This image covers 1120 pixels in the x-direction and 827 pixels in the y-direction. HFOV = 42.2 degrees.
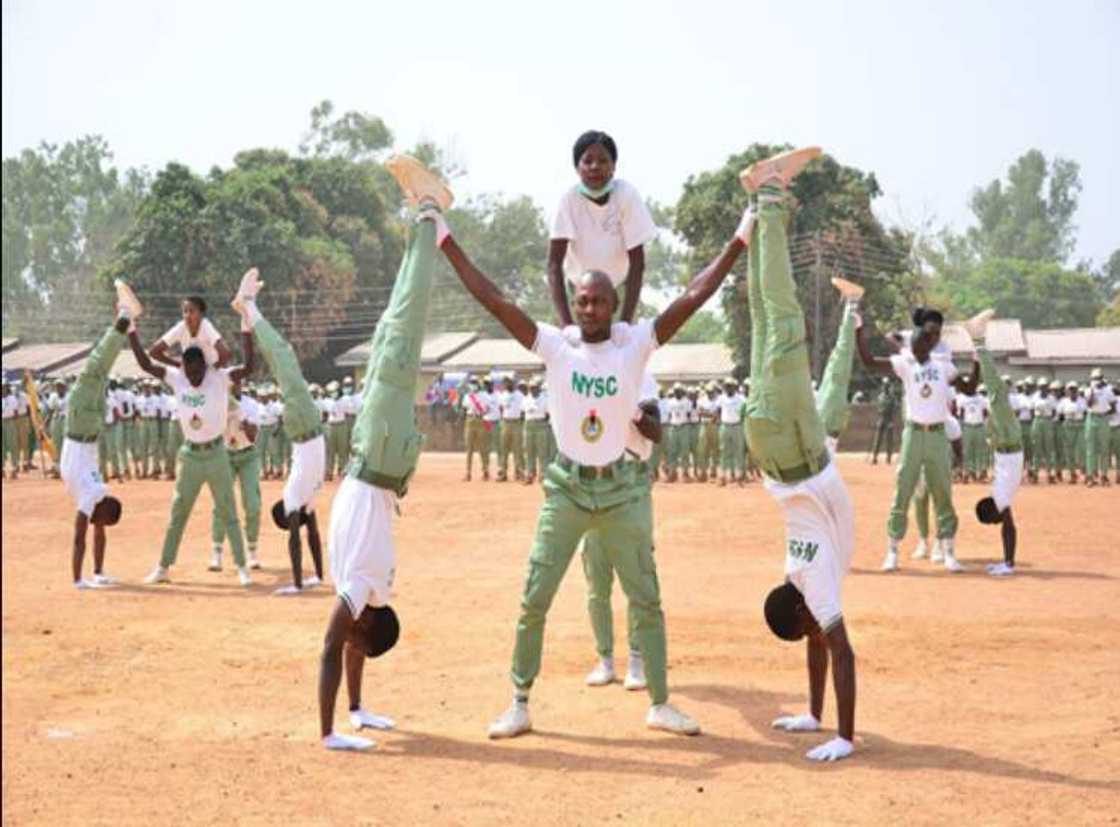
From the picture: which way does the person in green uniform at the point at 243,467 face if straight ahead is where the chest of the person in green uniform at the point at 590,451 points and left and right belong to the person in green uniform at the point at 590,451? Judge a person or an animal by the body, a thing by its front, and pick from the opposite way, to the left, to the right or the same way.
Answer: the same way

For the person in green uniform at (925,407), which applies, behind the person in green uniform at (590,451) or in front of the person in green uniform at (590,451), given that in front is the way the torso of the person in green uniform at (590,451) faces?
behind

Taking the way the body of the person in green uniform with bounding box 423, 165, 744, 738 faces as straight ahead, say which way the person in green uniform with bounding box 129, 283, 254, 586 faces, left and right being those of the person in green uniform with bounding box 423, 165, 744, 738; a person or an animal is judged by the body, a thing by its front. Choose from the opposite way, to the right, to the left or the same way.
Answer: the same way

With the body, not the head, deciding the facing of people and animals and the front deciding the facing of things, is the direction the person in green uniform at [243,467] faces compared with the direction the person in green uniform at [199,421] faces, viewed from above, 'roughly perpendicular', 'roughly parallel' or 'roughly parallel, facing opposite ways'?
roughly parallel

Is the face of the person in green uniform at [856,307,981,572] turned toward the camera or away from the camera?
toward the camera

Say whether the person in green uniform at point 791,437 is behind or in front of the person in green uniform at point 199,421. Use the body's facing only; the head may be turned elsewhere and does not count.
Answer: in front

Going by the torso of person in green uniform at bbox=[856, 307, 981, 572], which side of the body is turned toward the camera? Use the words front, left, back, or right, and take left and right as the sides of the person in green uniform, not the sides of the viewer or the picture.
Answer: front

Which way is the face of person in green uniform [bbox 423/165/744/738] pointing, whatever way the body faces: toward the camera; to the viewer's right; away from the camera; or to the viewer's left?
toward the camera

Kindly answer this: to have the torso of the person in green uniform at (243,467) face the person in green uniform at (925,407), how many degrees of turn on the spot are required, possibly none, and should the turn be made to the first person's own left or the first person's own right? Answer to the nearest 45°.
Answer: approximately 90° to the first person's own left

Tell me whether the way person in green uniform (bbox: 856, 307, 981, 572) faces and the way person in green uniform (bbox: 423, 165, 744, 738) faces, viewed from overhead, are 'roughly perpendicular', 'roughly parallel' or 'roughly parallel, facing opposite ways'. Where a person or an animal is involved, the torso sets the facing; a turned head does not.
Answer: roughly parallel

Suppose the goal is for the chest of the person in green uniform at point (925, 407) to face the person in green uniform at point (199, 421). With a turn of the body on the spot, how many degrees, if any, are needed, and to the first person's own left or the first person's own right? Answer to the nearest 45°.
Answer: approximately 90° to the first person's own right

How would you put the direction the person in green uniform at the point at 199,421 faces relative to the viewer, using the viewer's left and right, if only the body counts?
facing the viewer

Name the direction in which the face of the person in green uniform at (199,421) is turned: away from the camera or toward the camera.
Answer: toward the camera

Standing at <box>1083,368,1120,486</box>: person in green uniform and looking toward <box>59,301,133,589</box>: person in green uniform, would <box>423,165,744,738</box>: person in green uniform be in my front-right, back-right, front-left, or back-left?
front-left

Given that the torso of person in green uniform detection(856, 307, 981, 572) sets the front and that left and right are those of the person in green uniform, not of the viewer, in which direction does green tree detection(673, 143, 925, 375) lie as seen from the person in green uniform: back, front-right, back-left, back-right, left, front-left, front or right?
back

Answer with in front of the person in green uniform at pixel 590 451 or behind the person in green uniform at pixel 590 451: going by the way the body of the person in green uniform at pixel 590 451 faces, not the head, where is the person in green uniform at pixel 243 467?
behind

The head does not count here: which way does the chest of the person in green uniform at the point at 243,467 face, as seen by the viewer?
toward the camera

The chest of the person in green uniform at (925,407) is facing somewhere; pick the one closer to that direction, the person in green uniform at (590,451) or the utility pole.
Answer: the person in green uniform
